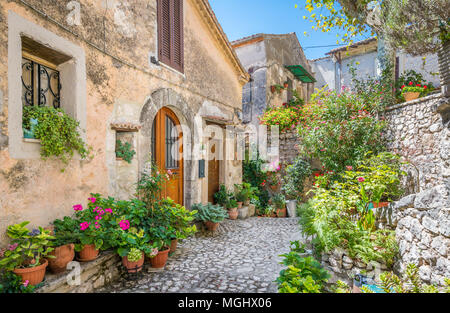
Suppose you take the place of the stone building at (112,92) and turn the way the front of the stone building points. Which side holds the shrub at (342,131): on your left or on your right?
on your left

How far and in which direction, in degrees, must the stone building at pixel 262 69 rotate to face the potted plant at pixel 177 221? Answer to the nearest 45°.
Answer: approximately 45° to its right

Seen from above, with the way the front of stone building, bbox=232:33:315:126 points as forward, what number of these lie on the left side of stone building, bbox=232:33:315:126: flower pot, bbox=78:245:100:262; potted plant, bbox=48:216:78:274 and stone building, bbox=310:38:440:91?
1

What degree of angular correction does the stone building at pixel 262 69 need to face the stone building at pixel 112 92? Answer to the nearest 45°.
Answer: approximately 45° to its right

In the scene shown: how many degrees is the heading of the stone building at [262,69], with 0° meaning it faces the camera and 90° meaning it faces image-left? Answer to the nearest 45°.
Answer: approximately 315°

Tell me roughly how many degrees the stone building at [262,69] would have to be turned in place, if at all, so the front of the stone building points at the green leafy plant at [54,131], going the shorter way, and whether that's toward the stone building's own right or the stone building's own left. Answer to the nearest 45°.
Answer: approximately 45° to the stone building's own right

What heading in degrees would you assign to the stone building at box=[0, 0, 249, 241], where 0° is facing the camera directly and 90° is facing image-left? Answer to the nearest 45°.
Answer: approximately 315°
